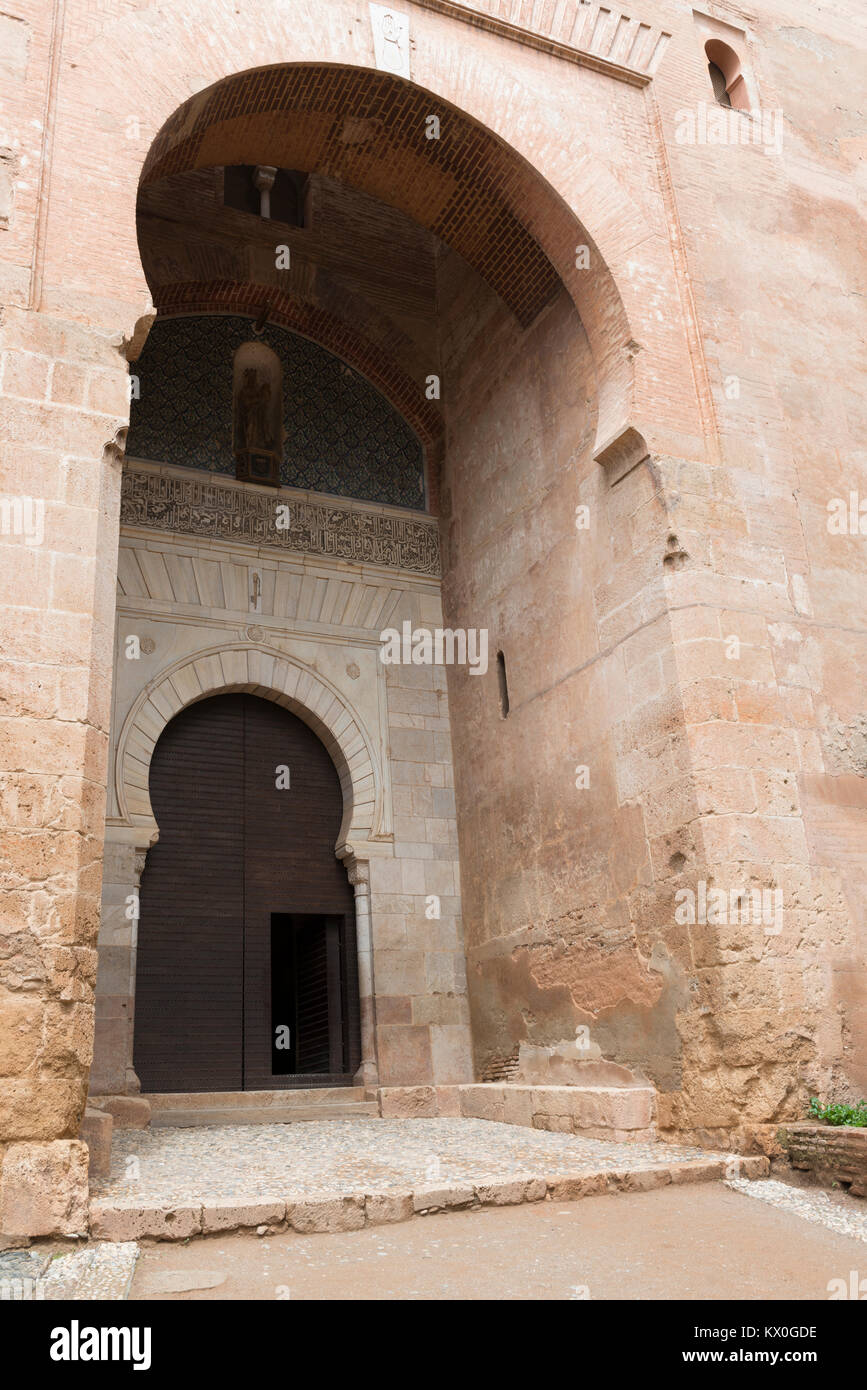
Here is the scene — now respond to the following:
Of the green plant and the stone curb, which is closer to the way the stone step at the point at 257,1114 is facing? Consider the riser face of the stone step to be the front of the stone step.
the stone curb

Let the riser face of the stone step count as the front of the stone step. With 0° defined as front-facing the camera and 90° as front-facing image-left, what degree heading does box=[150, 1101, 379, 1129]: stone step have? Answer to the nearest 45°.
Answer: approximately 0°

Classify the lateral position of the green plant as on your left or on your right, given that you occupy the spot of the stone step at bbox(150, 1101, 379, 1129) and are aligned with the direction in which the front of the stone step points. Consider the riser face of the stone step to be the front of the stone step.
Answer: on your left

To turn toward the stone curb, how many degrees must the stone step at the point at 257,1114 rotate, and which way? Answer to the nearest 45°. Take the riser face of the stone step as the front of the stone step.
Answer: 0° — it already faces it
